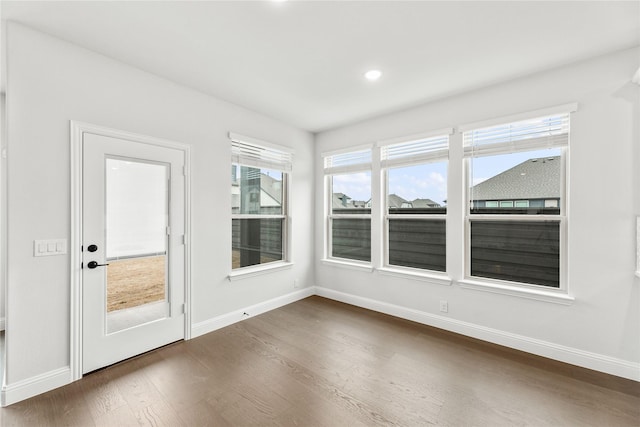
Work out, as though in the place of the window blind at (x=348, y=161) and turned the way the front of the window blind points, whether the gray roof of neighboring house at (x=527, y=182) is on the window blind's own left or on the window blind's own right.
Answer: on the window blind's own left

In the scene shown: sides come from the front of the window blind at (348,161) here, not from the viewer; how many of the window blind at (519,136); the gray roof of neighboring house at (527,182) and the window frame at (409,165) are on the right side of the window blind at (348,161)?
0

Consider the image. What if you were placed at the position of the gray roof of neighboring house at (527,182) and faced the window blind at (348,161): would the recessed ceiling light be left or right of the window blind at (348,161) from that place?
left

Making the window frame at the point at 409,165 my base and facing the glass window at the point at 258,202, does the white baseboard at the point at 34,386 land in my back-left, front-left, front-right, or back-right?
front-left

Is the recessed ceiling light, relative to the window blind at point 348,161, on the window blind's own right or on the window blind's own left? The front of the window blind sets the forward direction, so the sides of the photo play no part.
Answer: on the window blind's own left

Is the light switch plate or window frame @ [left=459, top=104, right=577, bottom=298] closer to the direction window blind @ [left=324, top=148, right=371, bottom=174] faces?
the light switch plate

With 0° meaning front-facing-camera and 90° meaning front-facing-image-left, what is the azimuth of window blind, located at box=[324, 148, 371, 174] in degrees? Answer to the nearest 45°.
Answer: approximately 45°

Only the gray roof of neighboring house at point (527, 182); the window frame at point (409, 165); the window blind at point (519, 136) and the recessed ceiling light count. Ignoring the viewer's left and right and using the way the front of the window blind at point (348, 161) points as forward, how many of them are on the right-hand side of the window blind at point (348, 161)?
0

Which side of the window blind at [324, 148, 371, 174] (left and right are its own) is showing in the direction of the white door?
front

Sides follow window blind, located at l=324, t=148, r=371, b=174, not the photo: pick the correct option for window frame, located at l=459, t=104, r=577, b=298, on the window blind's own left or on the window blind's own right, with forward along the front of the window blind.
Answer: on the window blind's own left

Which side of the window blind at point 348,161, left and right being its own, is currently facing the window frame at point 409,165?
left

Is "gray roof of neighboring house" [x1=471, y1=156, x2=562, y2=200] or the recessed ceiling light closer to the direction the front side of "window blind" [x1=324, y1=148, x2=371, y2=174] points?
the recessed ceiling light

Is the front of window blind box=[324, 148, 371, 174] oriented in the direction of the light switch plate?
yes

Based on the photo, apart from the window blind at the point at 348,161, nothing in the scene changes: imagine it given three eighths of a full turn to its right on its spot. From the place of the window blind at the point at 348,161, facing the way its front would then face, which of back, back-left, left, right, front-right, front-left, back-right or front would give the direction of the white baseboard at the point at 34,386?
back-left
